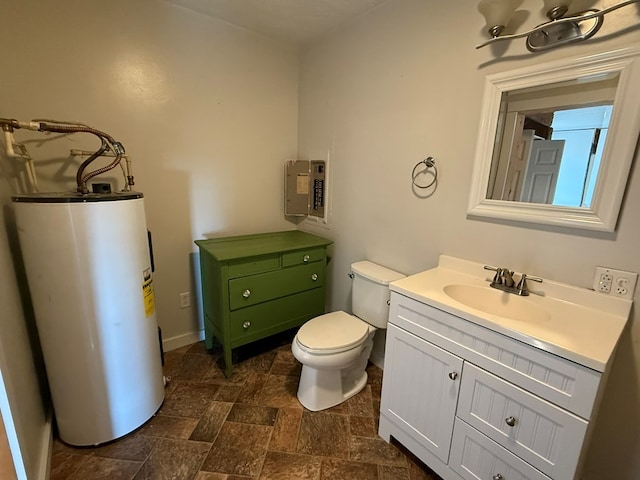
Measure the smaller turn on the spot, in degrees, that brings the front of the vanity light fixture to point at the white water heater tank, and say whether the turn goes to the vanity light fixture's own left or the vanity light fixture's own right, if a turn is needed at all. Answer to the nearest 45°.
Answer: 0° — it already faces it

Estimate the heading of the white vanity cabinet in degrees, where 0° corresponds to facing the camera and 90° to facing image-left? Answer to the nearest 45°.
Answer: approximately 45°

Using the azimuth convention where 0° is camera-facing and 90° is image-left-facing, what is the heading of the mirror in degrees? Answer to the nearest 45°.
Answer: approximately 45°

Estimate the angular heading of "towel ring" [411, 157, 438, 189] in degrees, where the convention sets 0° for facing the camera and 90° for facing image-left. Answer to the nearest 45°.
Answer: approximately 45°

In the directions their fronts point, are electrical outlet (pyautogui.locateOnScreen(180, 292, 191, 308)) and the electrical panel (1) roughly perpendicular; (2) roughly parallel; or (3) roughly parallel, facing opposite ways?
roughly perpendicular

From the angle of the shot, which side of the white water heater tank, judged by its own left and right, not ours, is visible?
right

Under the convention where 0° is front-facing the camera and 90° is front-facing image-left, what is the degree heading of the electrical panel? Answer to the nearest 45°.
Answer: approximately 45°
